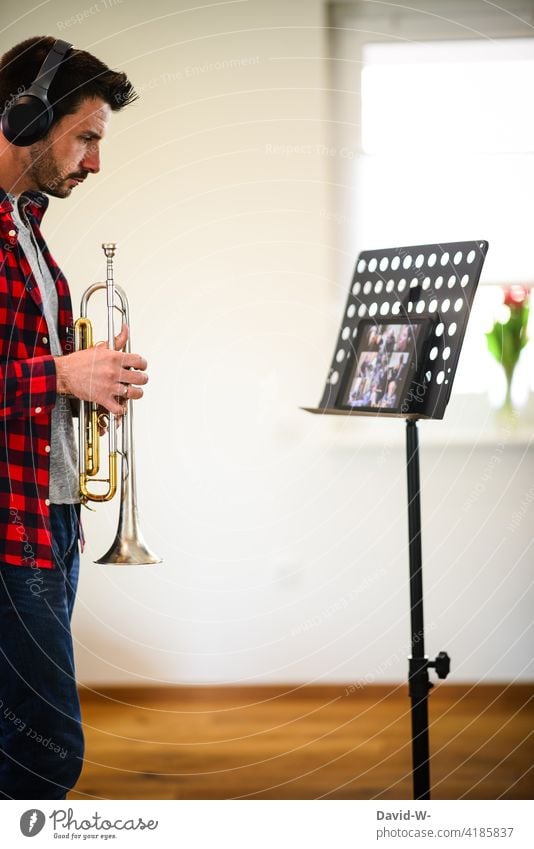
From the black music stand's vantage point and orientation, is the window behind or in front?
behind

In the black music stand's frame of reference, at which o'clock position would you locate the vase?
The vase is roughly at 5 o'clock from the black music stand.

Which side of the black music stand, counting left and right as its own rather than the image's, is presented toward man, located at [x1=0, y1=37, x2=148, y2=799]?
front

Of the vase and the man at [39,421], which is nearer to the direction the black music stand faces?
the man

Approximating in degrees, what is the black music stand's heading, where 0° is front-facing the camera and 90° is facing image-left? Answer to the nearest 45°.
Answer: approximately 45°

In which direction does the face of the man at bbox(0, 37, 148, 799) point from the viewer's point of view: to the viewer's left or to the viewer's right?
to the viewer's right
